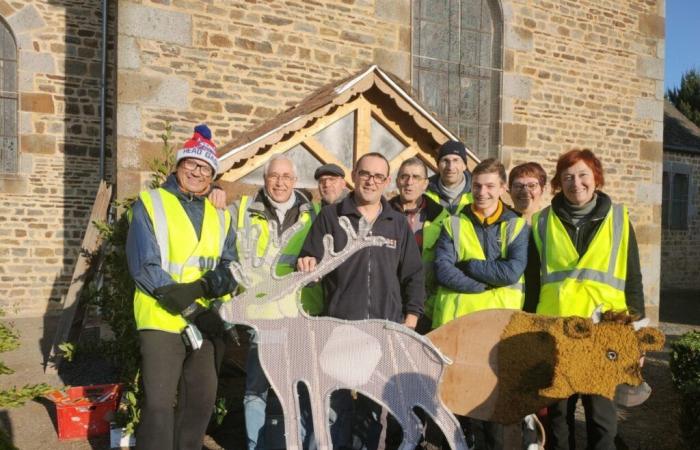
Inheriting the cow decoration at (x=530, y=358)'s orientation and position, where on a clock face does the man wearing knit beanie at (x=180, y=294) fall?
The man wearing knit beanie is roughly at 6 o'clock from the cow decoration.

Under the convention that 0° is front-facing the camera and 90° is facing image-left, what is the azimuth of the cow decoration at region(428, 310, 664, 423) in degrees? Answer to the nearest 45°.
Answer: approximately 270°

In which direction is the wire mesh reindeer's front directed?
to the viewer's left

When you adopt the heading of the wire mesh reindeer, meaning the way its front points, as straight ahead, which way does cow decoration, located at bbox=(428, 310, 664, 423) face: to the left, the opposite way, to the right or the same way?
the opposite way

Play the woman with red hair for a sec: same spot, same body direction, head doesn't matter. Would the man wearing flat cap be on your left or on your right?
on your right

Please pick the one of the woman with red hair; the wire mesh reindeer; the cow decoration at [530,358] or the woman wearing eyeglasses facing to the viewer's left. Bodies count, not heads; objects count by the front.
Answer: the wire mesh reindeer

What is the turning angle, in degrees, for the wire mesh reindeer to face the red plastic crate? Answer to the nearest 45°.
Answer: approximately 45° to its right

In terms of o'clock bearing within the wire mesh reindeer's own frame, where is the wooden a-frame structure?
The wooden a-frame structure is roughly at 3 o'clock from the wire mesh reindeer.

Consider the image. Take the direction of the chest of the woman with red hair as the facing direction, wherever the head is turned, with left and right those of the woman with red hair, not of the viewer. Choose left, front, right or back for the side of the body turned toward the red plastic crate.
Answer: right

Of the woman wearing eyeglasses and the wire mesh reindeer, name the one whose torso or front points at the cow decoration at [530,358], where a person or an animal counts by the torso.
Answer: the woman wearing eyeglasses

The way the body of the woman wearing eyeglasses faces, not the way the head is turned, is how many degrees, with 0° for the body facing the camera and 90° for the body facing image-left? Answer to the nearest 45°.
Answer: approximately 0°

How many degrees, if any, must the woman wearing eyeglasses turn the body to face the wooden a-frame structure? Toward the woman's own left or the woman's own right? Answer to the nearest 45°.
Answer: approximately 135° to the woman's own right
